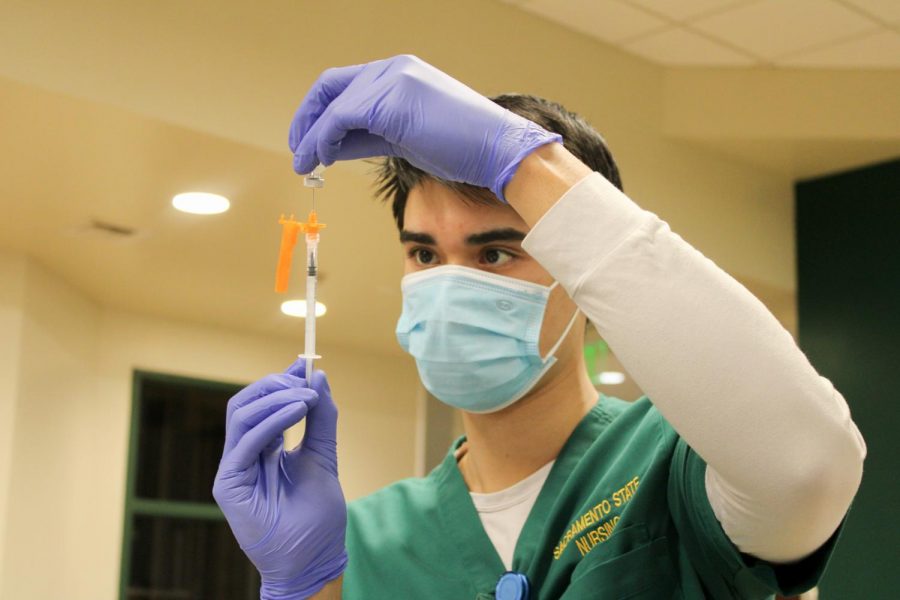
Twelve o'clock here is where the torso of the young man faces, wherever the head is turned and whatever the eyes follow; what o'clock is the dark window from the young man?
The dark window is roughly at 4 o'clock from the young man.

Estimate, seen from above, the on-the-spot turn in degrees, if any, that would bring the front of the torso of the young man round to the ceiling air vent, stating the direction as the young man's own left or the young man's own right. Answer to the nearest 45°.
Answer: approximately 90° to the young man's own right

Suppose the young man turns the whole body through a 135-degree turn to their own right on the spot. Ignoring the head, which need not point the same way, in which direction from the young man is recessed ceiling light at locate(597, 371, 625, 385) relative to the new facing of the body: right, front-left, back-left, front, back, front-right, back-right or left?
front

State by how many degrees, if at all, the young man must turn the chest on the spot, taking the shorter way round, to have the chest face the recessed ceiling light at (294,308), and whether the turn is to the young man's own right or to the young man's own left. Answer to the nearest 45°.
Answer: approximately 135° to the young man's own right

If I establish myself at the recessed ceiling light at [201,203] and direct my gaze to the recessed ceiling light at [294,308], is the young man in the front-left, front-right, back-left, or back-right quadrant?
back-right

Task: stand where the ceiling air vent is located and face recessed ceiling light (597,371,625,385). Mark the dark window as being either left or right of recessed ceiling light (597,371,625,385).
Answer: left

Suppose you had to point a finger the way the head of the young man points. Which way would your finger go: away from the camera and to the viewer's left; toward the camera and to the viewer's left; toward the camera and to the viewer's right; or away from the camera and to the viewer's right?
toward the camera and to the viewer's left

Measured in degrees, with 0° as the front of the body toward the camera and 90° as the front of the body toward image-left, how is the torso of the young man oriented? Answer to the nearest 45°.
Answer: approximately 45°

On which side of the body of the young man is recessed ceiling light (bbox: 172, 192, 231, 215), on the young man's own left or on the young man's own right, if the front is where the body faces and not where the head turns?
on the young man's own right
